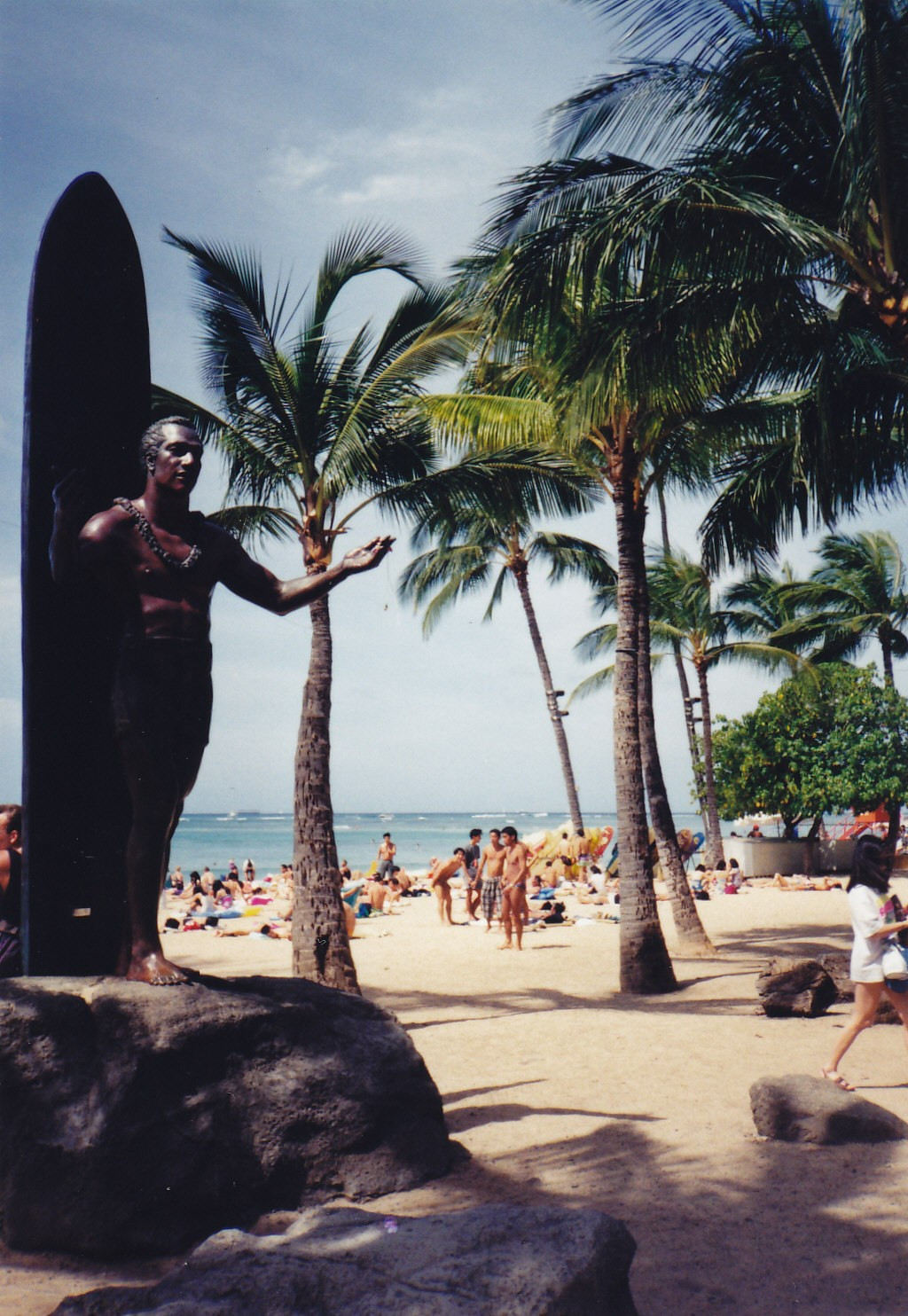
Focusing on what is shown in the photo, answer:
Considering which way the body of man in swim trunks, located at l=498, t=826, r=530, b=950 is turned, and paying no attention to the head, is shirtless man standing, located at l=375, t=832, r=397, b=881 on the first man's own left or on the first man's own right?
on the first man's own right

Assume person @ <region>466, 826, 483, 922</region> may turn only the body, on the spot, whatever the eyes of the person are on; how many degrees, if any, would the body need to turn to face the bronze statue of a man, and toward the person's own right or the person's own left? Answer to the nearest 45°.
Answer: approximately 90° to the person's own right

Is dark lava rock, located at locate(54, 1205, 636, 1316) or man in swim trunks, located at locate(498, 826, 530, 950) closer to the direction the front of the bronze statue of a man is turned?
the dark lava rock

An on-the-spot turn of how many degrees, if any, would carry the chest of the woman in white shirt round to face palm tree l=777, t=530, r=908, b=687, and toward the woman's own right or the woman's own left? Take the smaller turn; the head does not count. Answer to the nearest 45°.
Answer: approximately 90° to the woman's own left

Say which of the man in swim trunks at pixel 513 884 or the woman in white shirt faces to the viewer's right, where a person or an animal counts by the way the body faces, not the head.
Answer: the woman in white shirt

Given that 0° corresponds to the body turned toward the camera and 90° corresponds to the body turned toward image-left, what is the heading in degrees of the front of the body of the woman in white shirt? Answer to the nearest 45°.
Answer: approximately 270°
